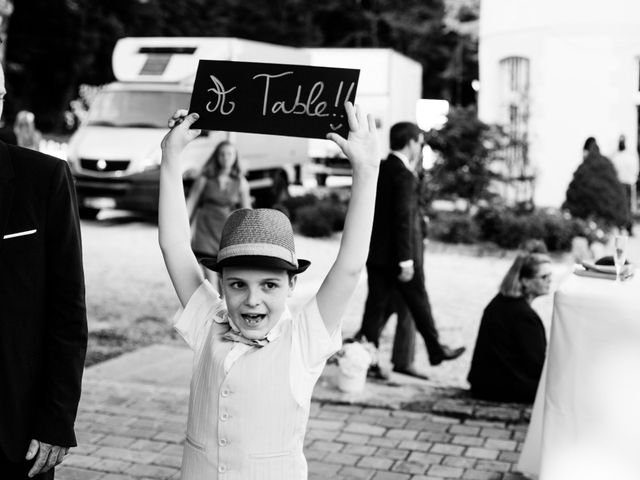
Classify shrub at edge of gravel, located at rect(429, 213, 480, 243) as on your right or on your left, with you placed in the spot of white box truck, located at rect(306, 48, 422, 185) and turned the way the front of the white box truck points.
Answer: on your left

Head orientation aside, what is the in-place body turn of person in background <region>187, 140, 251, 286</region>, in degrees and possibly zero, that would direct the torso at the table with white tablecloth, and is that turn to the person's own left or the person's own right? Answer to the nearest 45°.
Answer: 0° — they already face it

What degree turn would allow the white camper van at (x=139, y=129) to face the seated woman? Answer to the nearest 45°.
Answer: approximately 45° to its left

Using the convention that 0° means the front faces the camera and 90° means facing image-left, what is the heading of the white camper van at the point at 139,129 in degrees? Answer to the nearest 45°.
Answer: approximately 45°

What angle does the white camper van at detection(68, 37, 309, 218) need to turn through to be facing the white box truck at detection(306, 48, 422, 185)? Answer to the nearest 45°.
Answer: approximately 180°

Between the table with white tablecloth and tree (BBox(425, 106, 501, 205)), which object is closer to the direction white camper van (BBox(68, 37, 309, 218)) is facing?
the table with white tablecloth
